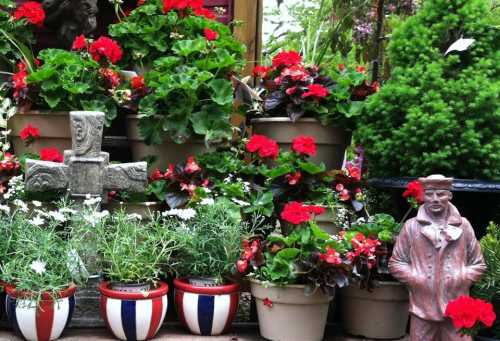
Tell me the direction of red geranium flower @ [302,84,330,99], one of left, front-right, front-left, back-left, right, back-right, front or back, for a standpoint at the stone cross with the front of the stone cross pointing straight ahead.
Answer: left

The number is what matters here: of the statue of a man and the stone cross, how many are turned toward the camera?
2

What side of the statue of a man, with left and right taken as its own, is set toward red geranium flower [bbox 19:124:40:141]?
right

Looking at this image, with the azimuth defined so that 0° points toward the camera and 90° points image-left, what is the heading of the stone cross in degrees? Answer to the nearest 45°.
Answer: approximately 0°

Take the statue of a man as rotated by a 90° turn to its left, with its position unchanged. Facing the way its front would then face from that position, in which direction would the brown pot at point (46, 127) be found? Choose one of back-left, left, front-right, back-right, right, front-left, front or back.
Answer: back

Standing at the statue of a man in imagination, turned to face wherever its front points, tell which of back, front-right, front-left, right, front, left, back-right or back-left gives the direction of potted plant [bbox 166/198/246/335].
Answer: right

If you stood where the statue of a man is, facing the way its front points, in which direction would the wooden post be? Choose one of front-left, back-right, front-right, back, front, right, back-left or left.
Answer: back-right

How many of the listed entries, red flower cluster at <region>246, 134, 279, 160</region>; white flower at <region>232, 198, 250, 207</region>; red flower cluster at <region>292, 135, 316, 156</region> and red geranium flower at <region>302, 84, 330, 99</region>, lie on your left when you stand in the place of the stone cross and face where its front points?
4

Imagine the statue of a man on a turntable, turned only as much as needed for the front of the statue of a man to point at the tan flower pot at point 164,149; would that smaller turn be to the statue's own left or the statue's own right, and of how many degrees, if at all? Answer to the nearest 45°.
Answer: approximately 90° to the statue's own right

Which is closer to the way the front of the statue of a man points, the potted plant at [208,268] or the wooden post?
the potted plant

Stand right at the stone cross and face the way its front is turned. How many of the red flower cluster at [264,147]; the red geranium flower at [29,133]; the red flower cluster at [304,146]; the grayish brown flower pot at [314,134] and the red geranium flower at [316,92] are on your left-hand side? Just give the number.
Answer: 4

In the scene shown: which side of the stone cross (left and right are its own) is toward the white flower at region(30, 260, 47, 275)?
front

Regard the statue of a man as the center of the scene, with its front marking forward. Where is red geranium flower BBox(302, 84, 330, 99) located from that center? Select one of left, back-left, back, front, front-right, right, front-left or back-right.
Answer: back-right

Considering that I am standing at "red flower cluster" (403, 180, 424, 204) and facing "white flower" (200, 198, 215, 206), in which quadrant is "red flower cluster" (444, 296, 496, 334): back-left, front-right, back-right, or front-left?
back-left

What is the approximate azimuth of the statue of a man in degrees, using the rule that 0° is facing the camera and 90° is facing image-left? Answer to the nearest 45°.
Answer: approximately 0°
